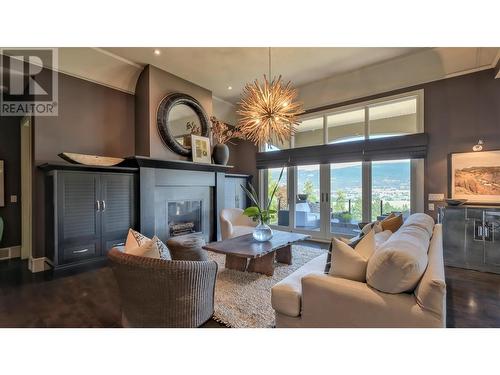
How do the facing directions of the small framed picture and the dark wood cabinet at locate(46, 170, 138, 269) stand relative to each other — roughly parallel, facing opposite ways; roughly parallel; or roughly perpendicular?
roughly parallel

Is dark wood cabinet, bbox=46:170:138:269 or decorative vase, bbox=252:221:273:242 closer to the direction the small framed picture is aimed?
the decorative vase

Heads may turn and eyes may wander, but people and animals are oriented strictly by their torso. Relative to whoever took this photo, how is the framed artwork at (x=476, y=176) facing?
facing the viewer and to the left of the viewer

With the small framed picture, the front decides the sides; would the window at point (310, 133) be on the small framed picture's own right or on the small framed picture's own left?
on the small framed picture's own left

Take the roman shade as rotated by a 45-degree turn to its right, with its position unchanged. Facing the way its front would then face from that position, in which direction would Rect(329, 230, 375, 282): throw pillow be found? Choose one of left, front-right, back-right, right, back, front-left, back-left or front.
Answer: left

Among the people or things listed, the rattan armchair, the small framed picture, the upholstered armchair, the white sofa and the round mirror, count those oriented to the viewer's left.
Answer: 1

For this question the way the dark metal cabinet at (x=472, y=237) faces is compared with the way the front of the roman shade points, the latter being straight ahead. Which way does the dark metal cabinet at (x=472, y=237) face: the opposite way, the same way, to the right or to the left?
the same way

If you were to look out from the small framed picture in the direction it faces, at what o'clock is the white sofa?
The white sofa is roughly at 1 o'clock from the small framed picture.

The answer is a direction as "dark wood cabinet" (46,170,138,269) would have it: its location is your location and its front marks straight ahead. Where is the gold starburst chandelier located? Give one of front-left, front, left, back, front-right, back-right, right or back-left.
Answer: front

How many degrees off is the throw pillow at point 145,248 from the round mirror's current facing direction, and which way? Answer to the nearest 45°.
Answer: approximately 45° to its right

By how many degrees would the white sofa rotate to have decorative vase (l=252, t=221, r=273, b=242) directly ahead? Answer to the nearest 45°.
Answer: approximately 45° to its right

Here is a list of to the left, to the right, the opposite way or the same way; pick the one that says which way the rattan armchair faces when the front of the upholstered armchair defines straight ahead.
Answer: to the left

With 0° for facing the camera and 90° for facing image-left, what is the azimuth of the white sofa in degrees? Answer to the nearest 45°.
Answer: approximately 90°
